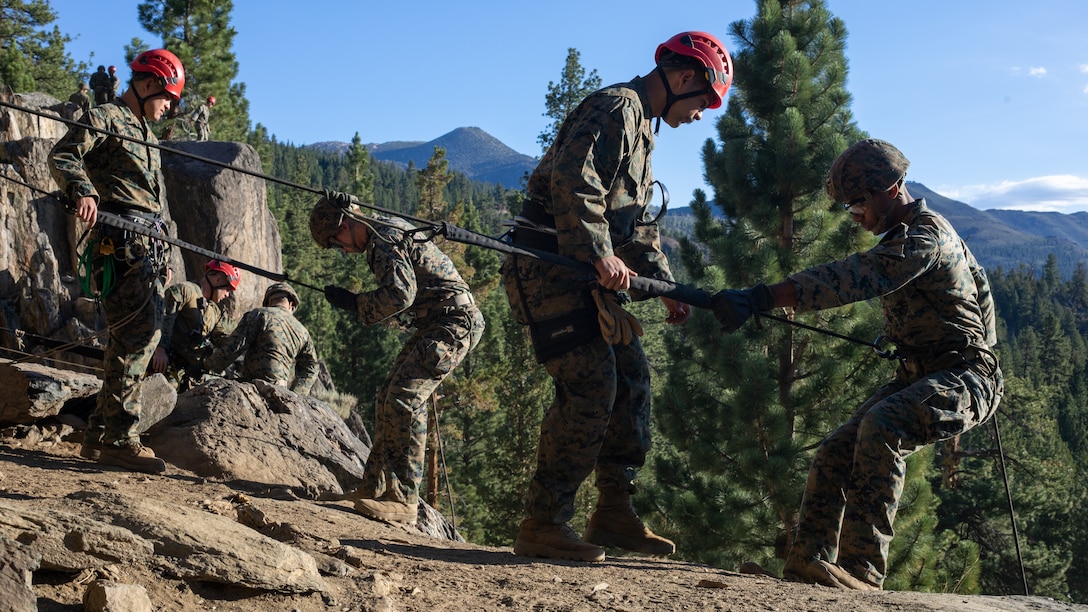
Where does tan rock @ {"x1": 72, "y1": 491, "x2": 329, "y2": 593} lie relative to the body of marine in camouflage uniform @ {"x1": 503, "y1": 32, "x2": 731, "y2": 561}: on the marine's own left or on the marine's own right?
on the marine's own right

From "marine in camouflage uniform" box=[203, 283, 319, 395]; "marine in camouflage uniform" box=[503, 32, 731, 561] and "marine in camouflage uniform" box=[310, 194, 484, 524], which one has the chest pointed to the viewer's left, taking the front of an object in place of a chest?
"marine in camouflage uniform" box=[310, 194, 484, 524]

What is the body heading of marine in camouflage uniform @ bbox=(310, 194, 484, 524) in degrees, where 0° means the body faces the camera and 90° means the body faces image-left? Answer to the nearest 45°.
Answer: approximately 90°

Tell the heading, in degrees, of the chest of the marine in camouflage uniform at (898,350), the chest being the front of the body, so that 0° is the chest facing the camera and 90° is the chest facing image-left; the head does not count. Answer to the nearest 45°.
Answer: approximately 90°

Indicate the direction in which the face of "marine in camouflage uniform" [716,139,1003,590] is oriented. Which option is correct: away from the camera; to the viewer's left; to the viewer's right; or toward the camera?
to the viewer's left

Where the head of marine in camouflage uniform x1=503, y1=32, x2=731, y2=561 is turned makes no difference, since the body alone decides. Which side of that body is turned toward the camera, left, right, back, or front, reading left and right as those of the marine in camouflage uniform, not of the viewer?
right

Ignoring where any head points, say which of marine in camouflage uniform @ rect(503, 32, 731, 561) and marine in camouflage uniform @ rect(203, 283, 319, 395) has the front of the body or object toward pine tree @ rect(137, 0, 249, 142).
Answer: marine in camouflage uniform @ rect(203, 283, 319, 395)

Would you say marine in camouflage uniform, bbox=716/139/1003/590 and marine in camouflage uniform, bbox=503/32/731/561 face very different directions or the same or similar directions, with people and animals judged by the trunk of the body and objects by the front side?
very different directions
